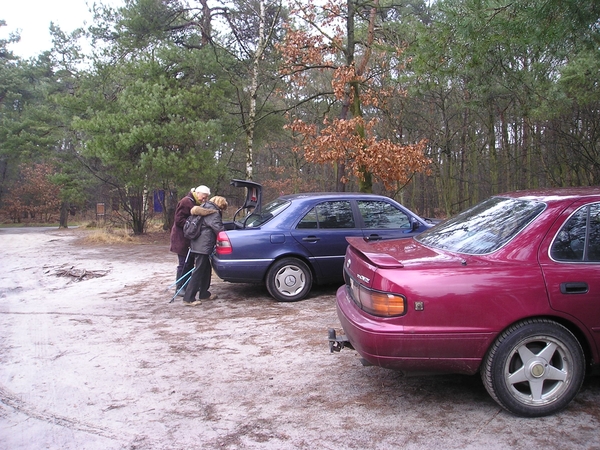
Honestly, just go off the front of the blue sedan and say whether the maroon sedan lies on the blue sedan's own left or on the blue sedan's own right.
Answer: on the blue sedan's own right

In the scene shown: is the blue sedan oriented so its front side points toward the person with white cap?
no

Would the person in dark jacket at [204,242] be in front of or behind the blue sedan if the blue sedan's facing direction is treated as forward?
behind

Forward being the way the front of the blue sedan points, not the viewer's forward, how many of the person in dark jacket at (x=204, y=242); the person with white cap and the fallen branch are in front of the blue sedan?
0

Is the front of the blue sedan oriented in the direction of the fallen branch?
no

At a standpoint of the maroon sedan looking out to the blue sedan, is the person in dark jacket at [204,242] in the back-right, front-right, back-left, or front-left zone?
front-left

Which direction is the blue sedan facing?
to the viewer's right

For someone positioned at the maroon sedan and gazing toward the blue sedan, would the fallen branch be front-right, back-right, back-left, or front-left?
front-left

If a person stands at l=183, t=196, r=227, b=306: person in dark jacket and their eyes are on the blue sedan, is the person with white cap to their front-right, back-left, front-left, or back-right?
back-left
